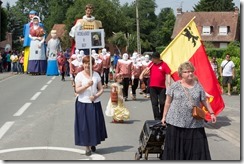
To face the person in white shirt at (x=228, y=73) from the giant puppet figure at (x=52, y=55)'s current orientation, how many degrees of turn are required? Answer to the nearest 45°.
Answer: approximately 45° to its left

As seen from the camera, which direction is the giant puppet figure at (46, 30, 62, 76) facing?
toward the camera

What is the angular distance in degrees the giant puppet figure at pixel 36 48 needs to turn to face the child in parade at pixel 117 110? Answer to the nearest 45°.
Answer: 0° — it already faces them

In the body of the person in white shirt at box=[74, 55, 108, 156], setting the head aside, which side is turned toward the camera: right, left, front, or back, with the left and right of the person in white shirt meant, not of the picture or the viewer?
front

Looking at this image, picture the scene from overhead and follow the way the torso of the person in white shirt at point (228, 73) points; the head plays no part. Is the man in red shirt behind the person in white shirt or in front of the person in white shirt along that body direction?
in front

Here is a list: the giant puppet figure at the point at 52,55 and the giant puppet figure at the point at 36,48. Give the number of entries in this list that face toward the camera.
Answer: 2

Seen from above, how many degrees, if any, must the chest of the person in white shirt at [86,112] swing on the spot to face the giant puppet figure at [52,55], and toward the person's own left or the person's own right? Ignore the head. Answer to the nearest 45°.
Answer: approximately 180°

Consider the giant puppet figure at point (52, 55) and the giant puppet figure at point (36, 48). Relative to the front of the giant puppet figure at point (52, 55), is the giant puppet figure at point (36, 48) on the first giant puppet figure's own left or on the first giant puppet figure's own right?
on the first giant puppet figure's own right

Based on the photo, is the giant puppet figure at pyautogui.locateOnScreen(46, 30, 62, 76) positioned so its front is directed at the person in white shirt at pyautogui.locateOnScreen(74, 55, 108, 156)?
yes

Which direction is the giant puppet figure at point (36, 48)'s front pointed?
toward the camera

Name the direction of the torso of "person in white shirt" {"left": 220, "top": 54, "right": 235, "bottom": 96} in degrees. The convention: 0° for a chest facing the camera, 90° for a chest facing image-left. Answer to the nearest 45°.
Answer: approximately 0°

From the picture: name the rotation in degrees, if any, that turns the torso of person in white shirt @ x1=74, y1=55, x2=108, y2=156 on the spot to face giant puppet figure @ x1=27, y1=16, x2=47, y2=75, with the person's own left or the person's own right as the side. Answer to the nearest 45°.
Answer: approximately 180°

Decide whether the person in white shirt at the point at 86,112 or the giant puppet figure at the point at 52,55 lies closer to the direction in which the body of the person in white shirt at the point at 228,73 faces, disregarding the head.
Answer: the person in white shirt
